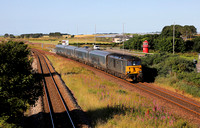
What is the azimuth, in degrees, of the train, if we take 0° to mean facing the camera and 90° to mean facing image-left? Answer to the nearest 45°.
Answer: approximately 315°
